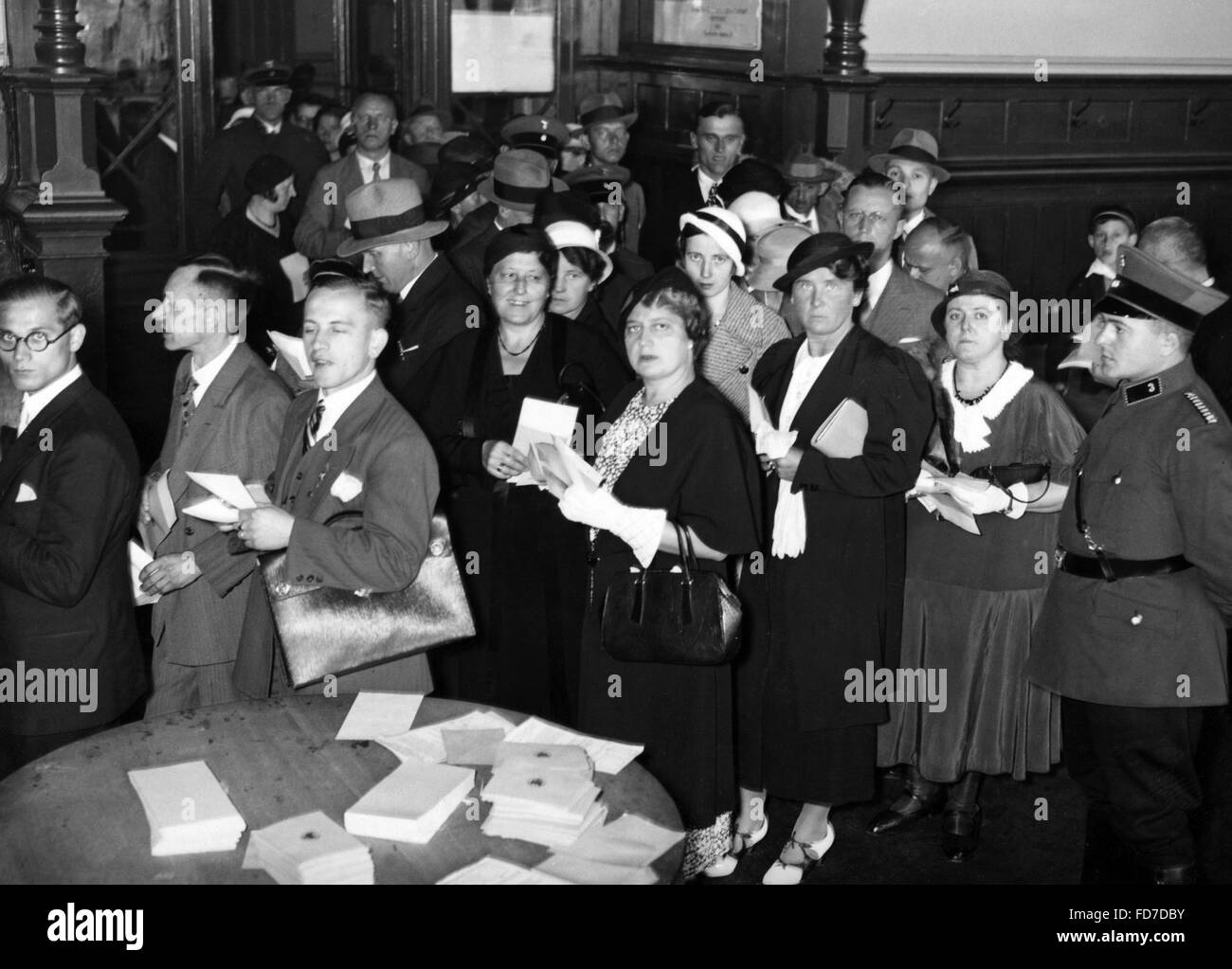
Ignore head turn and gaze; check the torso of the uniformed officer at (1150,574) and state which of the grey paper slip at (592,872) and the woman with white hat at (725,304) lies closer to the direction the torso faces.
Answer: the grey paper slip

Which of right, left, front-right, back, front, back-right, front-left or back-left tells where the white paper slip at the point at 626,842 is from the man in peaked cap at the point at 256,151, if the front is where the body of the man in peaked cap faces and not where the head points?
front

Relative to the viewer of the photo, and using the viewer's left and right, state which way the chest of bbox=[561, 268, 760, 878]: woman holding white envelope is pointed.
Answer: facing the viewer and to the left of the viewer

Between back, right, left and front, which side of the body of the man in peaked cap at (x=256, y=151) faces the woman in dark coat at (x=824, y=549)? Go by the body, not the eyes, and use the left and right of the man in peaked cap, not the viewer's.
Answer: front

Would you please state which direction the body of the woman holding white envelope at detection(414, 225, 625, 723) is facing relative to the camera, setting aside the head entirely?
toward the camera

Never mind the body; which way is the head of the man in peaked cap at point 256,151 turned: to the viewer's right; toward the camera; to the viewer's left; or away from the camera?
toward the camera

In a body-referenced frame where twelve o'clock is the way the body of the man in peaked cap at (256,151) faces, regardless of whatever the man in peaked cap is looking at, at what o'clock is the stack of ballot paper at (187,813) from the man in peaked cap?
The stack of ballot paper is roughly at 12 o'clock from the man in peaked cap.

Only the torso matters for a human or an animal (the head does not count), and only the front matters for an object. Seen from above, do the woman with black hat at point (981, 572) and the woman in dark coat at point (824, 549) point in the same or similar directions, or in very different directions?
same or similar directions

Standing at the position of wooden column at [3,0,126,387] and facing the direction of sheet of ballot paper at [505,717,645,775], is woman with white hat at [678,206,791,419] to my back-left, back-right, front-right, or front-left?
front-left

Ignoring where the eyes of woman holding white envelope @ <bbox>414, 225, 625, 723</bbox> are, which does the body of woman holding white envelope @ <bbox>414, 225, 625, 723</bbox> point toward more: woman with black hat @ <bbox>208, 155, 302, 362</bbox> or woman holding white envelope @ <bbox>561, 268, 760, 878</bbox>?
the woman holding white envelope

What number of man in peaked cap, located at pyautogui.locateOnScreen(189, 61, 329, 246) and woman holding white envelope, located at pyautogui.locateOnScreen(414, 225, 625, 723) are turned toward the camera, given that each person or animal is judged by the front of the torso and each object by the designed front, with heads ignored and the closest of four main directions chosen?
2

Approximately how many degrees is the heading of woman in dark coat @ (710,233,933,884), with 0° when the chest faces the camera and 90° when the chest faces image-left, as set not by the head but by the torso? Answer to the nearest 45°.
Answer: approximately 45°

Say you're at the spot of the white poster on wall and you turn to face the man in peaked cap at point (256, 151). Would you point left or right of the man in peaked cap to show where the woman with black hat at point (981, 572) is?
left

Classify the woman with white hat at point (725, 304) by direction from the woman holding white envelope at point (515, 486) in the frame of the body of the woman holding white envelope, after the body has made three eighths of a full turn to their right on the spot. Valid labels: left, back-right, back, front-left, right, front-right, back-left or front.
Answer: right

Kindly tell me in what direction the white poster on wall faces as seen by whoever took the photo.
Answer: facing the viewer

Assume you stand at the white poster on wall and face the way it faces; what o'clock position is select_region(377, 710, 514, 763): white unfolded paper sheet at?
The white unfolded paper sheet is roughly at 12 o'clock from the white poster on wall.

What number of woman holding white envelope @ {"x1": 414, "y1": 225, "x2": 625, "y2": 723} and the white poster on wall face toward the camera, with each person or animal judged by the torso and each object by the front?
2

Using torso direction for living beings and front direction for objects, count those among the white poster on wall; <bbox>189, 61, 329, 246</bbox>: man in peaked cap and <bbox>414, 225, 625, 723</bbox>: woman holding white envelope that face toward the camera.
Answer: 3
